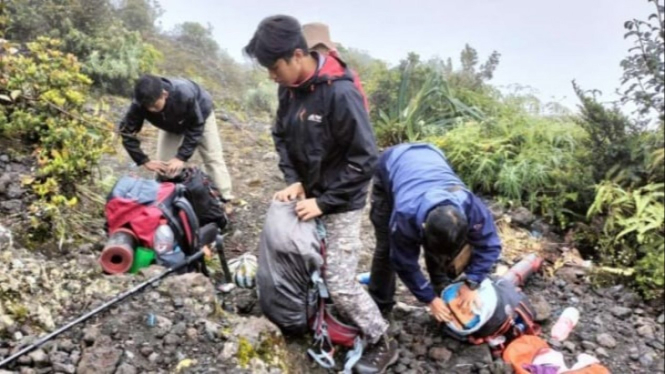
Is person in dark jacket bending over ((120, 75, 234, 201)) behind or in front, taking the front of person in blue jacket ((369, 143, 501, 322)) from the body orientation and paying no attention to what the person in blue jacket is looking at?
behind

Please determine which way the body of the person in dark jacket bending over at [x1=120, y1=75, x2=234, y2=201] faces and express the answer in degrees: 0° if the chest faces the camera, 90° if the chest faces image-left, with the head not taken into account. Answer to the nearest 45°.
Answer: approximately 45°

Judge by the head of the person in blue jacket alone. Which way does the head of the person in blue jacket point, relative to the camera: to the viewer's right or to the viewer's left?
to the viewer's right

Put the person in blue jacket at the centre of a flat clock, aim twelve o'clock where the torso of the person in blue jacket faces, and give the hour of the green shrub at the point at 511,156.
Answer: The green shrub is roughly at 8 o'clock from the person in blue jacket.

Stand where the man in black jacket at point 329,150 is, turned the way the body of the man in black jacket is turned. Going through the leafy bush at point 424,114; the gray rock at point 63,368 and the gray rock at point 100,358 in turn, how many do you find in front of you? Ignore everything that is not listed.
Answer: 2

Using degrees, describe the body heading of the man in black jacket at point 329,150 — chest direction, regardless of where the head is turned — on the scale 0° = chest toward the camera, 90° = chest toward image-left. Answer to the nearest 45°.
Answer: approximately 45°

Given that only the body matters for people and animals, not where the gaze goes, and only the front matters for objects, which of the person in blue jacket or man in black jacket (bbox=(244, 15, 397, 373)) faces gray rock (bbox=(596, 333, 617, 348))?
the person in blue jacket

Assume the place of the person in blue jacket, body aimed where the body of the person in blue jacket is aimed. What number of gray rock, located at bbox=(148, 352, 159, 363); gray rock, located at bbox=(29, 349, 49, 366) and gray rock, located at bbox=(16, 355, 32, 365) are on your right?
3

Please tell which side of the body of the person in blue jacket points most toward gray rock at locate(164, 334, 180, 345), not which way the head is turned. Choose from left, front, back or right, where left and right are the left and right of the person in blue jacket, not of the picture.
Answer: right
